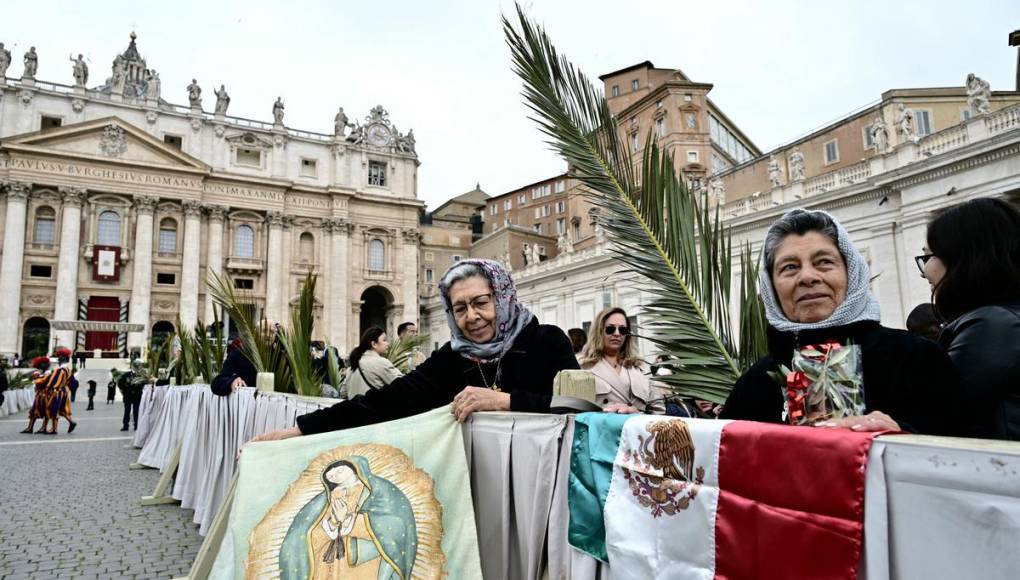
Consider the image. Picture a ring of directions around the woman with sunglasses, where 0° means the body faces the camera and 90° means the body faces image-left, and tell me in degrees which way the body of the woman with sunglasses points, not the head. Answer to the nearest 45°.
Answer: approximately 0°

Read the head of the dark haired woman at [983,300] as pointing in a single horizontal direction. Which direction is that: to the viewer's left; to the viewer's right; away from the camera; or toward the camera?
to the viewer's left

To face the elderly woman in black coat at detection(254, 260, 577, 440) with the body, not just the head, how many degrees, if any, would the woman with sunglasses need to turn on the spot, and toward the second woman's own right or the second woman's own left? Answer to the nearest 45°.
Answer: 0° — they already face them

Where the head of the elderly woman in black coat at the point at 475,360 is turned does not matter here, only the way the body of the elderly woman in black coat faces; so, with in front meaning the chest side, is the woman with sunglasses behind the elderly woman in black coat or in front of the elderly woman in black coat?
behind

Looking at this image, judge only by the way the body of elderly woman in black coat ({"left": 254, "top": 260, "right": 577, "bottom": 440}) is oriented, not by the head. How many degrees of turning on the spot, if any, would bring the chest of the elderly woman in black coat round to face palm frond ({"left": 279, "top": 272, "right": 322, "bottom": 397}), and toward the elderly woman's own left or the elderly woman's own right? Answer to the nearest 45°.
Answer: approximately 135° to the elderly woman's own right

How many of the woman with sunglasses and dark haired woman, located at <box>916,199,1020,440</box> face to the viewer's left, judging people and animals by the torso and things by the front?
1

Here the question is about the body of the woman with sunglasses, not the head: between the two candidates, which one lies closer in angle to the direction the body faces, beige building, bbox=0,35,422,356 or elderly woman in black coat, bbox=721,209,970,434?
the elderly woman in black coat

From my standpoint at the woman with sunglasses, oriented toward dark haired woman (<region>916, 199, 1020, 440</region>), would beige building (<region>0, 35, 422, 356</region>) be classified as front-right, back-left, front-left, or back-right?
back-right

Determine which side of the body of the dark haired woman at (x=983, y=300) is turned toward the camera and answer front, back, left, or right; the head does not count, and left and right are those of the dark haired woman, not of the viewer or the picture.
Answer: left

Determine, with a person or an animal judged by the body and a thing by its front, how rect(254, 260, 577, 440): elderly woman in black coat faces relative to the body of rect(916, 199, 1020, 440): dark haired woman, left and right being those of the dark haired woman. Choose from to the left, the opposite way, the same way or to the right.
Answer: to the left

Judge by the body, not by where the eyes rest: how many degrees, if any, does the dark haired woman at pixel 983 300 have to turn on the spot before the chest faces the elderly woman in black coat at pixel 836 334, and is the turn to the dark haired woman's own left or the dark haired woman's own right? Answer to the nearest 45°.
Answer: approximately 45° to the dark haired woman's own left

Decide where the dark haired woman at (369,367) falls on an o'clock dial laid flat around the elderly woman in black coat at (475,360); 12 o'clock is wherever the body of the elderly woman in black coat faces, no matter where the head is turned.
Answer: The dark haired woman is roughly at 4 o'clock from the elderly woman in black coat.
